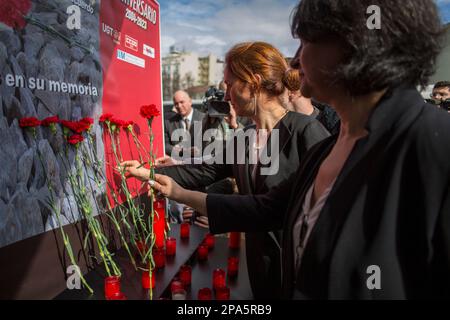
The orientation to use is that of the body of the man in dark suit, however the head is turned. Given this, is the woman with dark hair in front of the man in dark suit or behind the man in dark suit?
in front

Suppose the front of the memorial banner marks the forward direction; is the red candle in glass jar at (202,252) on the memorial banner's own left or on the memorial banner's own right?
on the memorial banner's own left

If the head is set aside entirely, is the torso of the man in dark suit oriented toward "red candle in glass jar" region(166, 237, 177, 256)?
yes

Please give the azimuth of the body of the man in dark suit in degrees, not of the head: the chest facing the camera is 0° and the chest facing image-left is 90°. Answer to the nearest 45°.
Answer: approximately 0°

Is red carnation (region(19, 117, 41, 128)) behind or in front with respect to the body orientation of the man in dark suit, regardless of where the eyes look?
in front

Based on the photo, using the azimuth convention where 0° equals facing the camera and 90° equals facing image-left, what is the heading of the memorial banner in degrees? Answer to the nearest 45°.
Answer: approximately 315°

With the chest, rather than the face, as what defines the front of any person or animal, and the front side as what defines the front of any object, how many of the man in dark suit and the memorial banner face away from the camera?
0

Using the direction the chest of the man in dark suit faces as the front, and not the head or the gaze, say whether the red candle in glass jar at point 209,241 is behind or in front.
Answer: in front
